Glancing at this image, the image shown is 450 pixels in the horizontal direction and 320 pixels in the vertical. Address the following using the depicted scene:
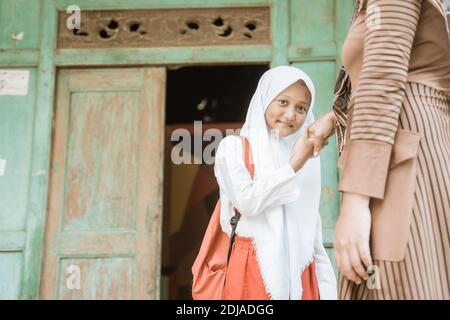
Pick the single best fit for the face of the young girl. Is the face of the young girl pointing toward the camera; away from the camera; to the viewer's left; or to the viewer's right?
toward the camera

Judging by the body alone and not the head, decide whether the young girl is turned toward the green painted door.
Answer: no

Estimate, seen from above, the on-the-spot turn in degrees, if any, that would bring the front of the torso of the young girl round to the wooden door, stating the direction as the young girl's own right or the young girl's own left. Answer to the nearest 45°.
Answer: approximately 180°

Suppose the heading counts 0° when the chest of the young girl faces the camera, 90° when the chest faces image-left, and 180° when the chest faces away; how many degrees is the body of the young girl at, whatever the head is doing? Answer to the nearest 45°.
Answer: approximately 315°

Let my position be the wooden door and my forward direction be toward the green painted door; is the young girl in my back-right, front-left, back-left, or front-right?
back-left
